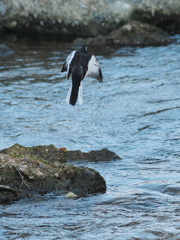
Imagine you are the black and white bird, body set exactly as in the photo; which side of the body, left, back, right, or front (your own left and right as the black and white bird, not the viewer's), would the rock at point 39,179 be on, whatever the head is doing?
back

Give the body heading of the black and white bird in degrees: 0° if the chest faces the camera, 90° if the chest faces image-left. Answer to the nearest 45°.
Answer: approximately 180°
